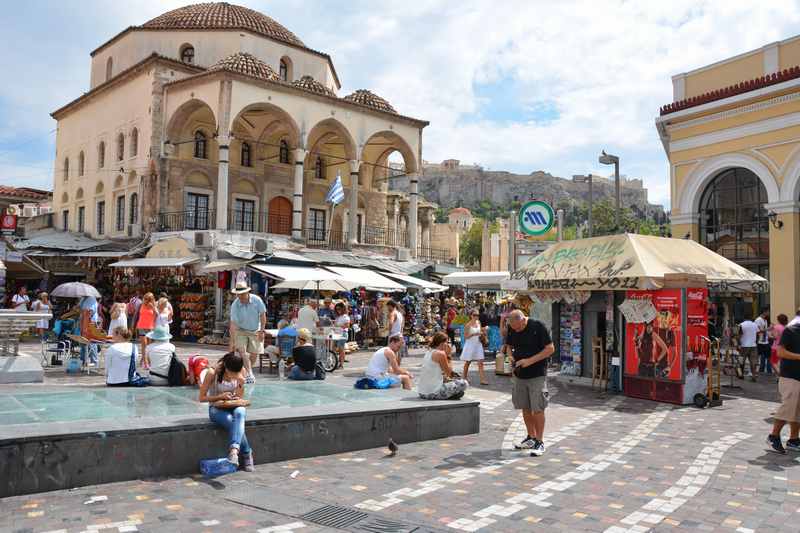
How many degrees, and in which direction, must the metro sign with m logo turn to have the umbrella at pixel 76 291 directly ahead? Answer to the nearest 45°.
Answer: approximately 90° to its right

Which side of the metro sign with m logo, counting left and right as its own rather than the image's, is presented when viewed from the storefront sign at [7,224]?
right

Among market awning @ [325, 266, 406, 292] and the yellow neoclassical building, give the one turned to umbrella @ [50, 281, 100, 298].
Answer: the yellow neoclassical building

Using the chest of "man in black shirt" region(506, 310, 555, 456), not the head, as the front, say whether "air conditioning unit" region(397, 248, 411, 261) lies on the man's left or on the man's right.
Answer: on the man's right

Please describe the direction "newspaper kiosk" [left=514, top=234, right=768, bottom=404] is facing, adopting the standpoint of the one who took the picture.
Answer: facing the viewer and to the left of the viewer

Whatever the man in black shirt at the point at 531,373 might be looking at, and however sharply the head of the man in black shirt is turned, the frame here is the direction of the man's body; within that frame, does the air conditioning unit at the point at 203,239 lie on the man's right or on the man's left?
on the man's right

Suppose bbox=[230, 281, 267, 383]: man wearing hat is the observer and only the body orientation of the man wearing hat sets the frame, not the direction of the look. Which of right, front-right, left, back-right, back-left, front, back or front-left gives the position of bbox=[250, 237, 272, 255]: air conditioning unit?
back

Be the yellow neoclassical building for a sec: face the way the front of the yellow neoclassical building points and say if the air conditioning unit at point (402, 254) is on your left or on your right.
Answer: on your right

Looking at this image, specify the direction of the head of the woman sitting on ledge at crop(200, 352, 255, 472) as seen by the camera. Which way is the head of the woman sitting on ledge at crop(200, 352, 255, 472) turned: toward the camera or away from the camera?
toward the camera

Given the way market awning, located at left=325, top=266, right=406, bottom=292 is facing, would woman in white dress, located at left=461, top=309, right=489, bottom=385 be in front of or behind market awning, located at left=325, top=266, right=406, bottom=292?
in front

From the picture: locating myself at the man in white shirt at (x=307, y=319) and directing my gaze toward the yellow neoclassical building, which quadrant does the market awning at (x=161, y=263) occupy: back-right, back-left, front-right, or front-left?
back-left

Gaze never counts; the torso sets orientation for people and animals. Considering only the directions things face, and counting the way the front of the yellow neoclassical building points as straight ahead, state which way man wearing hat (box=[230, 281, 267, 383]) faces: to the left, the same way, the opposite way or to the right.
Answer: to the left

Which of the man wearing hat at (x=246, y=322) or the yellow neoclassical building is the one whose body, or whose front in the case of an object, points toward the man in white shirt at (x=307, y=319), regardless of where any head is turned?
the yellow neoclassical building

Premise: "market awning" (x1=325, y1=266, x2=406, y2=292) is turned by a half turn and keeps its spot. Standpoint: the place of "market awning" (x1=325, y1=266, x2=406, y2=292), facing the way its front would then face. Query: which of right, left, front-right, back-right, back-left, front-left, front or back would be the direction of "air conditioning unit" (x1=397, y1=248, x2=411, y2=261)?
front-right

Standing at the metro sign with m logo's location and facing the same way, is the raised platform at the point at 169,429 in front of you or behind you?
in front

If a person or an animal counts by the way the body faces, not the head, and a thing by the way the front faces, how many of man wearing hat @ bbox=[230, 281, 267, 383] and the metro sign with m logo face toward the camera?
2

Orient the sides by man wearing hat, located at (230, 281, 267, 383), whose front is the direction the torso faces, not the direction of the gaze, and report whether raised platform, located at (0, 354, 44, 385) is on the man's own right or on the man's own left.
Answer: on the man's own right

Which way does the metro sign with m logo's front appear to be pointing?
toward the camera

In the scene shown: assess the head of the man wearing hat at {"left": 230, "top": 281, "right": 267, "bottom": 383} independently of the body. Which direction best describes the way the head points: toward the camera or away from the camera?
toward the camera
